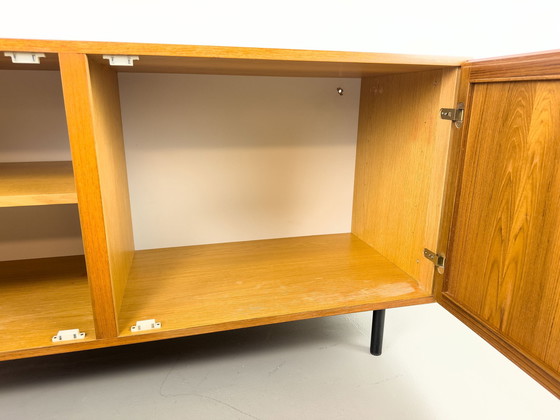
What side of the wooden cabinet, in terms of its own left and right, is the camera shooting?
front
